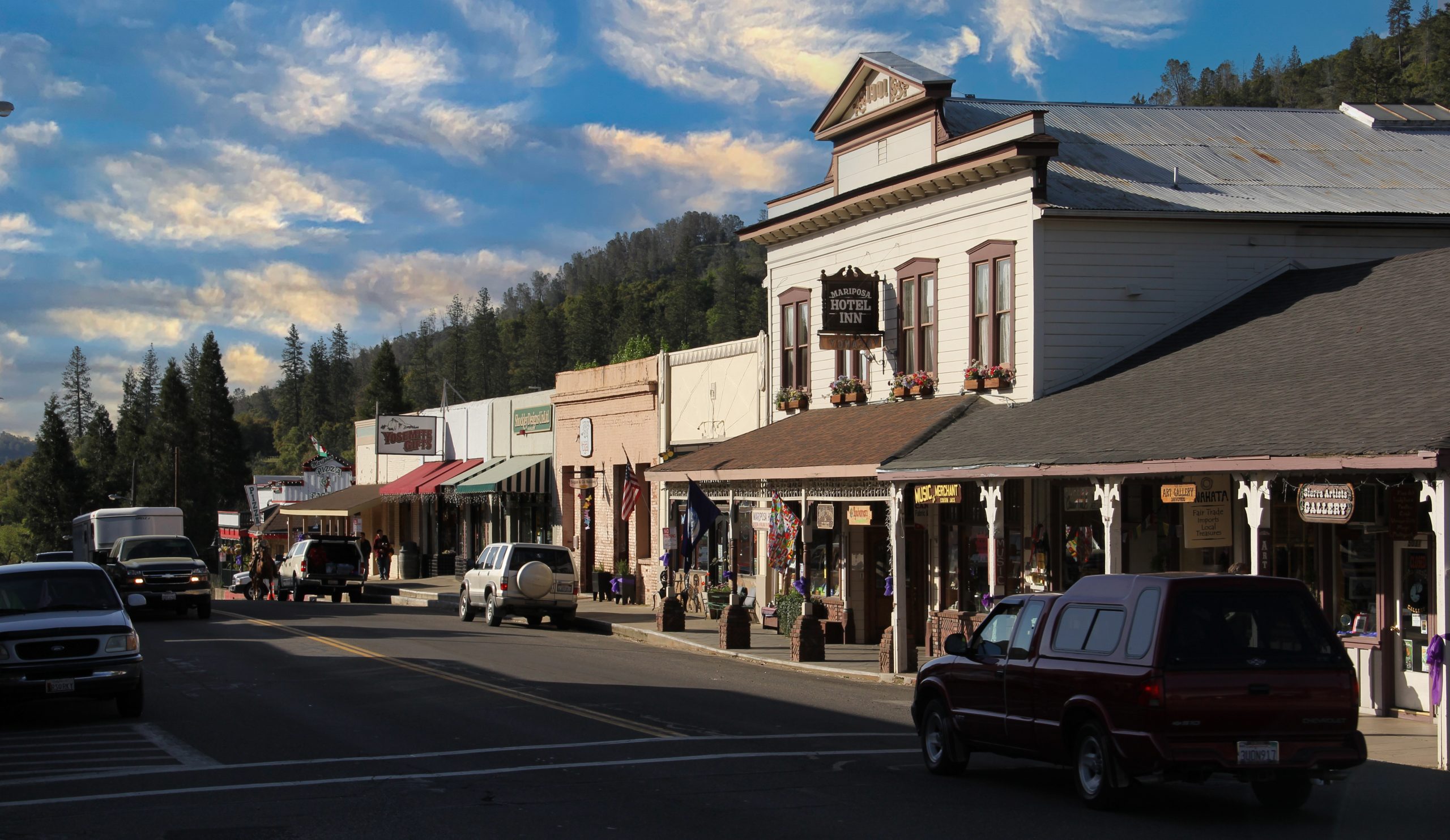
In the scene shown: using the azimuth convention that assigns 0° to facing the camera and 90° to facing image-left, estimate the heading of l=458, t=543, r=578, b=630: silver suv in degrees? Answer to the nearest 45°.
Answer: approximately 135°

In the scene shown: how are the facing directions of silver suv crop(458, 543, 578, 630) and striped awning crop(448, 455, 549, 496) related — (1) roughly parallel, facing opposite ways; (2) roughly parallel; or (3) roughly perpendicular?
roughly perpendicular

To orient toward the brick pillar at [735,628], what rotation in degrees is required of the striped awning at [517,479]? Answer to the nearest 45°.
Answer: approximately 45° to its left

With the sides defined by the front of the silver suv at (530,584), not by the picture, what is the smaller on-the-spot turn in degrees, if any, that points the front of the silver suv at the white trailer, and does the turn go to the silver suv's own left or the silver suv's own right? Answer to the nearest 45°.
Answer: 0° — it already faces it

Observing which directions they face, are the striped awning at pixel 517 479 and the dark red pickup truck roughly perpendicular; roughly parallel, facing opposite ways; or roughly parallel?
roughly perpendicular

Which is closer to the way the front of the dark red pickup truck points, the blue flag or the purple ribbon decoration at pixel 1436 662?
the blue flag

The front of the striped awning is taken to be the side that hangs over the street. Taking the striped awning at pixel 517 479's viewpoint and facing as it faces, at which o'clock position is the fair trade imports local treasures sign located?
The fair trade imports local treasures sign is roughly at 10 o'clock from the striped awning.

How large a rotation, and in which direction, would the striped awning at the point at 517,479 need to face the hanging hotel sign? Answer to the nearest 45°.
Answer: approximately 45° to its left

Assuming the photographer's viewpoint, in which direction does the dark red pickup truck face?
facing away from the viewer and to the left of the viewer

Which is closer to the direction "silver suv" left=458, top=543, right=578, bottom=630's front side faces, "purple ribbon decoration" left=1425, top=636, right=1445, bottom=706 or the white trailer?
the white trailer
